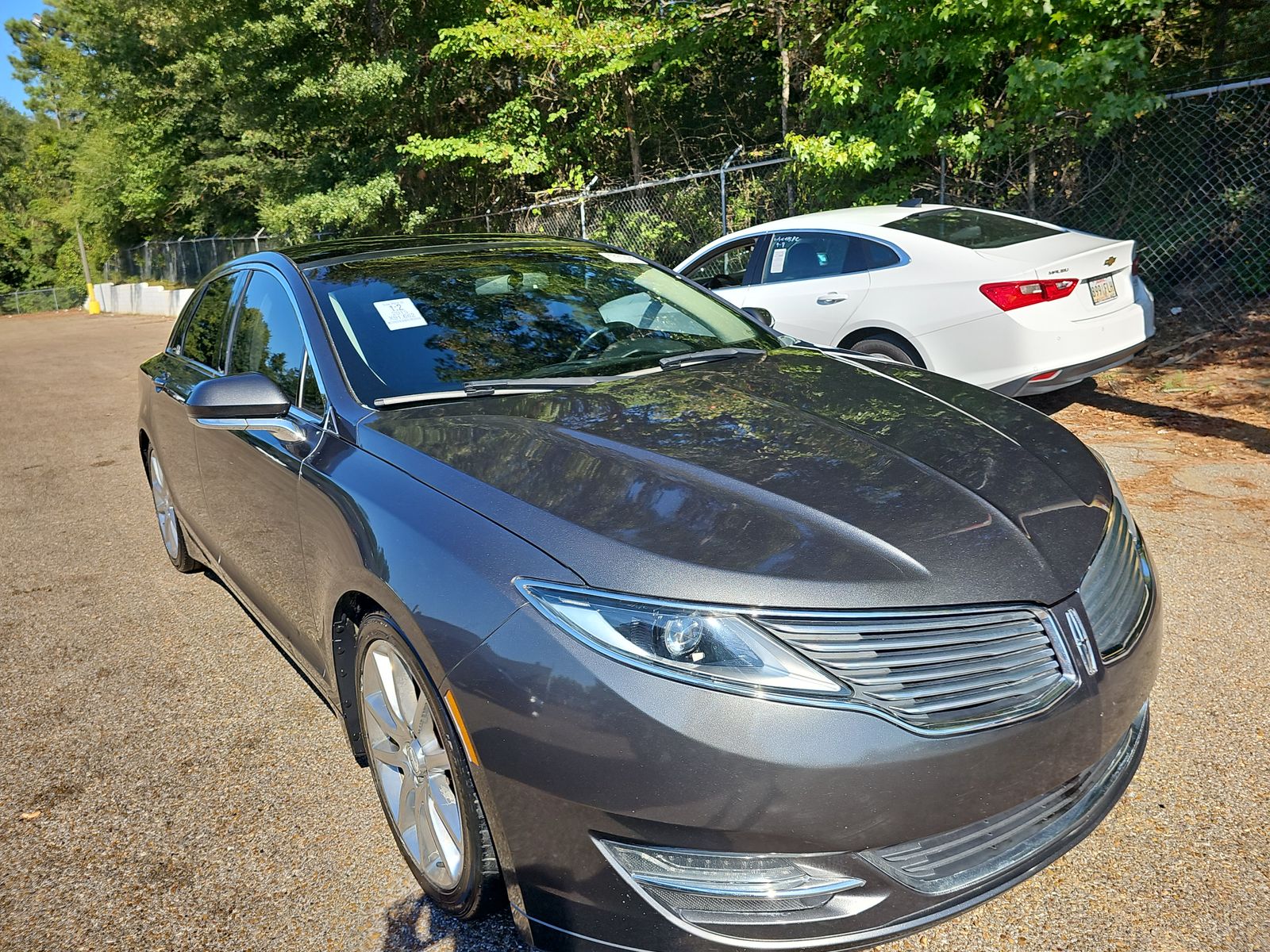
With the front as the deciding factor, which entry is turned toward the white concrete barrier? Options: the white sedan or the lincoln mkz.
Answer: the white sedan

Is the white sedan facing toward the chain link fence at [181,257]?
yes

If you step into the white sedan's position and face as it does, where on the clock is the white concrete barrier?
The white concrete barrier is roughly at 12 o'clock from the white sedan.

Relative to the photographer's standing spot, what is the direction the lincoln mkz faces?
facing the viewer and to the right of the viewer

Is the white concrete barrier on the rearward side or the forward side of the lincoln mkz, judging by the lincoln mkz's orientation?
on the rearward side

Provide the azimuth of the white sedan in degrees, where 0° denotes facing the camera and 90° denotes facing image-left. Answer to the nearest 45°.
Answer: approximately 135°

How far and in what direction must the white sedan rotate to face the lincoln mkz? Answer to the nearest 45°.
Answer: approximately 135° to its left

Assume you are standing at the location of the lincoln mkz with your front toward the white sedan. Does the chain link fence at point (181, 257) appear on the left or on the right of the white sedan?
left

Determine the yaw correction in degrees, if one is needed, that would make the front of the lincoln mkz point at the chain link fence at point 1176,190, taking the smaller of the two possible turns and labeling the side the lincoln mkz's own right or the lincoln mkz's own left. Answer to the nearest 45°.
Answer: approximately 90° to the lincoln mkz's own left

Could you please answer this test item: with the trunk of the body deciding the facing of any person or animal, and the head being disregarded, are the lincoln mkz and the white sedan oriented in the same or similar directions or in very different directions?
very different directions

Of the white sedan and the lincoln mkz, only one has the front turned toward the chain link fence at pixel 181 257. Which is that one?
the white sedan

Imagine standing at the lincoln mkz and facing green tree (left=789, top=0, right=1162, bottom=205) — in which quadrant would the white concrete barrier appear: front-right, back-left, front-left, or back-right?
front-left

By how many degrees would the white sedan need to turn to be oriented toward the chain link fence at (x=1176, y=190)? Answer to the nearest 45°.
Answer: approximately 90° to its right

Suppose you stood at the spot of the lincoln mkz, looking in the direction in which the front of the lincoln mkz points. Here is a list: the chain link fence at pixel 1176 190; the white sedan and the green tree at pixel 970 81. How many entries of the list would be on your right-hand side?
0
